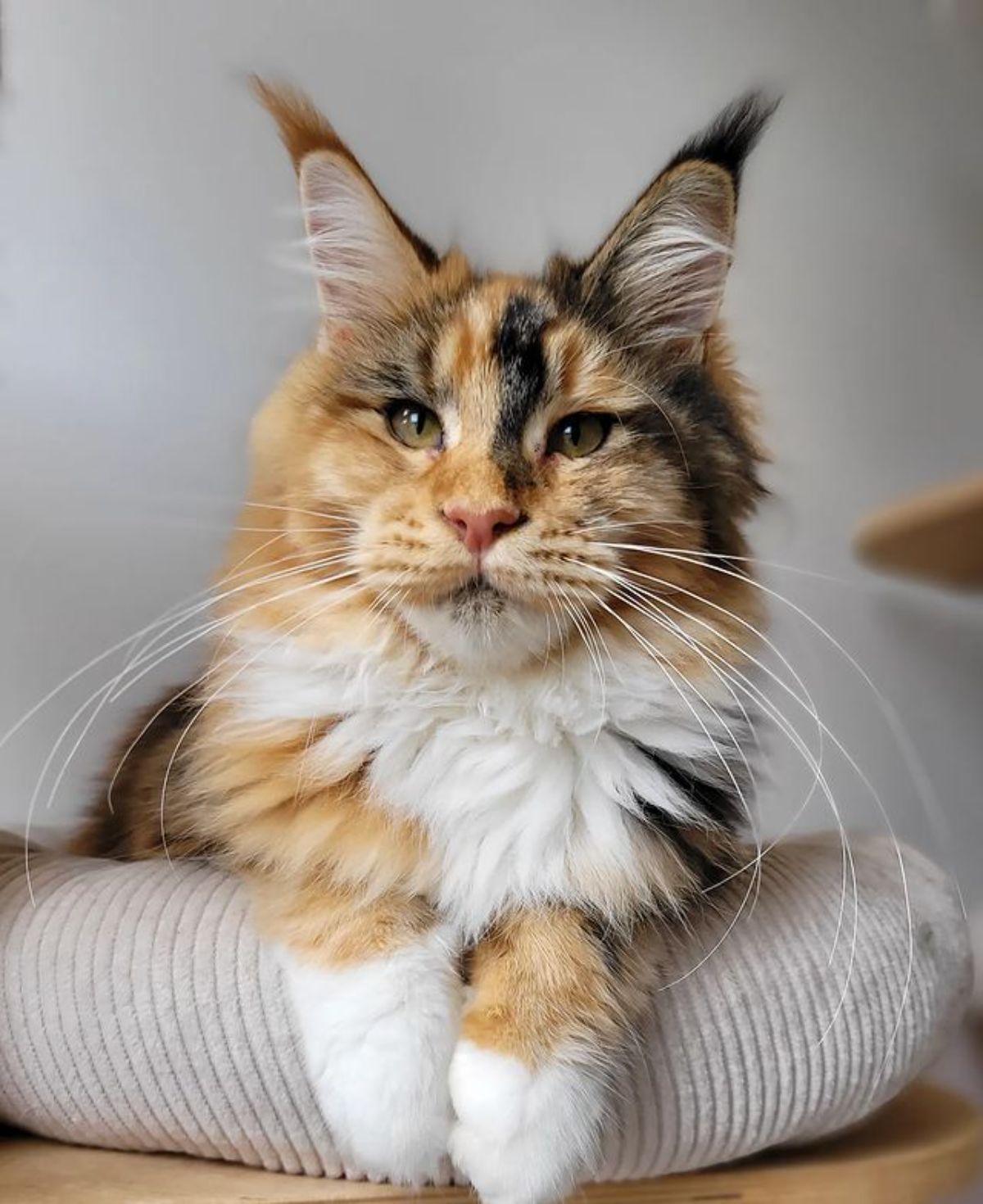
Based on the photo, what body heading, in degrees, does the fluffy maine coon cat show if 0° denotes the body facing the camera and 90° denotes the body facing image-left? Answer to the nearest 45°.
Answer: approximately 0°

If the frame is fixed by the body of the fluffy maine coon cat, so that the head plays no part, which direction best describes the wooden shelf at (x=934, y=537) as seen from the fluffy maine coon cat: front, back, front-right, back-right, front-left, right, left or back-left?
back-left
